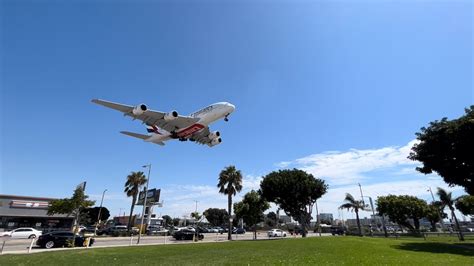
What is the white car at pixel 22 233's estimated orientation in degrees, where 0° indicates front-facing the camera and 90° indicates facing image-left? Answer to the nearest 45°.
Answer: approximately 90°

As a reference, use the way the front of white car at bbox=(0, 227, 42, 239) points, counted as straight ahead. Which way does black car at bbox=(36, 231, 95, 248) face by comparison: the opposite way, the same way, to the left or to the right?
the opposite way

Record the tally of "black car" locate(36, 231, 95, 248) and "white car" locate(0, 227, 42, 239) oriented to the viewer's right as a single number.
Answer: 1
